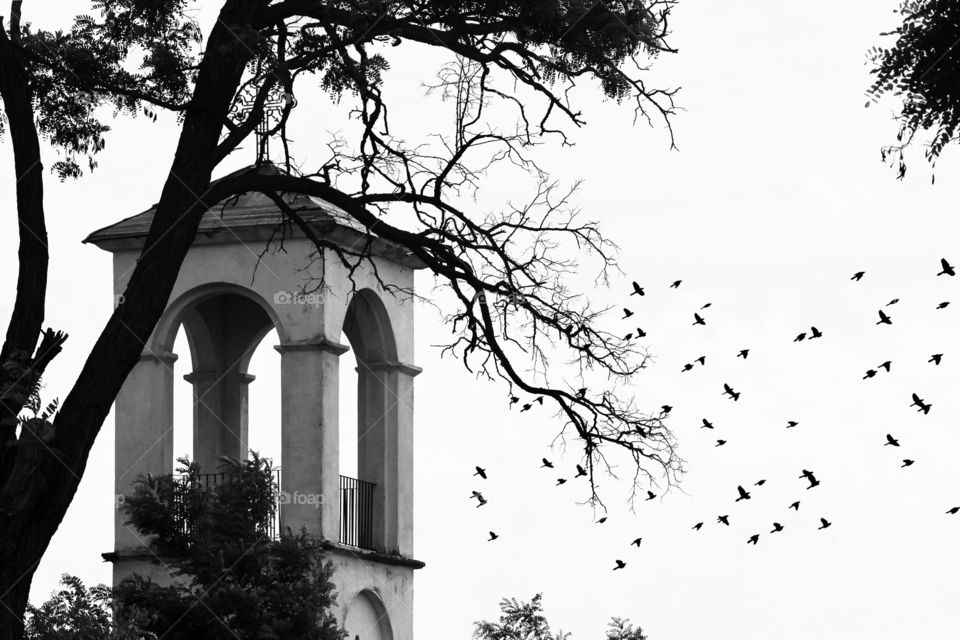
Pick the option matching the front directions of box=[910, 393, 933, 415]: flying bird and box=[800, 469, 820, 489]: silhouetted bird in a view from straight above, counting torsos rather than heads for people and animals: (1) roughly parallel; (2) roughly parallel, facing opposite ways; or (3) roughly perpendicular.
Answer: roughly parallel
